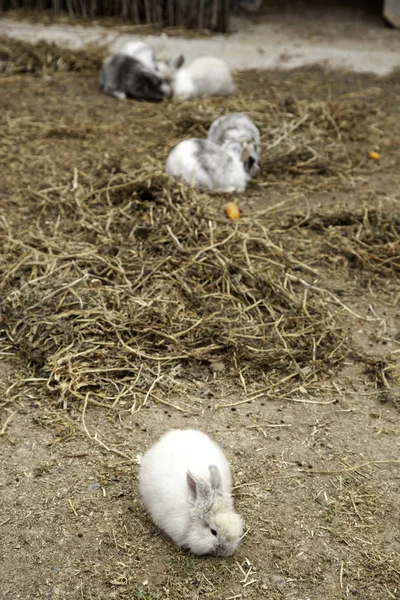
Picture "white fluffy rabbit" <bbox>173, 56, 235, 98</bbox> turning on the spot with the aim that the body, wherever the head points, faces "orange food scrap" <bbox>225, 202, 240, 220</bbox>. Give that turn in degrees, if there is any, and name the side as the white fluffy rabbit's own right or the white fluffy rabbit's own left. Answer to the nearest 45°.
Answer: approximately 90° to the white fluffy rabbit's own left

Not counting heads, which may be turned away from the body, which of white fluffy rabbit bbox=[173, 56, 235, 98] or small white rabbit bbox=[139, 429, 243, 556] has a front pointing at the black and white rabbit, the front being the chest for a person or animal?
the white fluffy rabbit

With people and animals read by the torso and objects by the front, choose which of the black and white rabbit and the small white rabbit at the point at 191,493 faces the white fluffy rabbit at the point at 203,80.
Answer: the black and white rabbit

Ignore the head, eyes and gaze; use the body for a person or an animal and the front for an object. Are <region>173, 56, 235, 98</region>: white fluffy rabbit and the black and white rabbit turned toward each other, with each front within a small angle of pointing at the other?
yes

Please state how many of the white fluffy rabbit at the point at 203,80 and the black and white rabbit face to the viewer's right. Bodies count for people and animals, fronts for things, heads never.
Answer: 1

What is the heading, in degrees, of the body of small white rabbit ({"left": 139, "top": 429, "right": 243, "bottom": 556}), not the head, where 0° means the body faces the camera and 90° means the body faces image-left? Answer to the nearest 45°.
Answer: approximately 315°

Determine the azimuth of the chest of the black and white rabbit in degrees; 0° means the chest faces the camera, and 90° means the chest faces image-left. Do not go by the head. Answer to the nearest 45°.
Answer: approximately 270°

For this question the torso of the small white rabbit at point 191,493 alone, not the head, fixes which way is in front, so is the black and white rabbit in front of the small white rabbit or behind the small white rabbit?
behind

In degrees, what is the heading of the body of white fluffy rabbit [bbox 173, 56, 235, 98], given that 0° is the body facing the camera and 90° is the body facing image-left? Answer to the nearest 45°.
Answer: approximately 90°
